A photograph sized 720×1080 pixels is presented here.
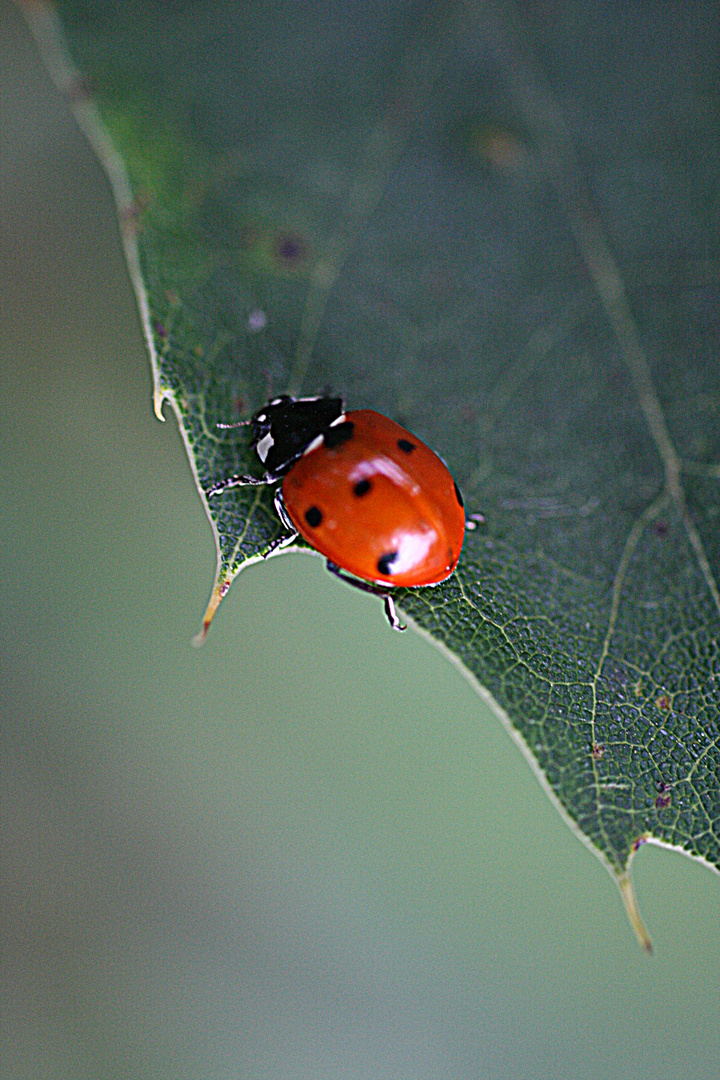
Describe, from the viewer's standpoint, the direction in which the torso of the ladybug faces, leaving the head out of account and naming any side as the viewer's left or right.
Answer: facing away from the viewer and to the left of the viewer
